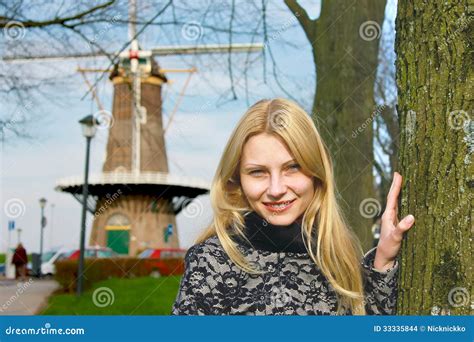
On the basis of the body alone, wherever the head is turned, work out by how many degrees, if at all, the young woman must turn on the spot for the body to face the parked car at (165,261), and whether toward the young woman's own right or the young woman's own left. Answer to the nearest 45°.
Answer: approximately 180°

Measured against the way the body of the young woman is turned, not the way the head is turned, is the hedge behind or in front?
behind

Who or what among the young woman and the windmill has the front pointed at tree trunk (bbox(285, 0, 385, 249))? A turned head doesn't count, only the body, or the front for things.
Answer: the windmill

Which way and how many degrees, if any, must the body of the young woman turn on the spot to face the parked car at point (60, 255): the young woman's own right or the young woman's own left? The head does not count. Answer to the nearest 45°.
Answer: approximately 135° to the young woman's own right

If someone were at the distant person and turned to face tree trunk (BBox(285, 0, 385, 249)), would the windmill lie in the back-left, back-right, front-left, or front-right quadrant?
back-left

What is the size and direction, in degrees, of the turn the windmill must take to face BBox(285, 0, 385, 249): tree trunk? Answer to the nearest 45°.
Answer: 0° — it already faces it

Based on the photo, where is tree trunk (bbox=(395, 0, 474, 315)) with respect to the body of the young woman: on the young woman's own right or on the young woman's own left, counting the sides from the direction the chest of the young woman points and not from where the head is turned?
on the young woman's own left

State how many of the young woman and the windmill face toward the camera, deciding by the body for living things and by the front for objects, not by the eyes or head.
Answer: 2

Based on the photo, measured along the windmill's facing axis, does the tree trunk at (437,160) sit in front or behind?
in front

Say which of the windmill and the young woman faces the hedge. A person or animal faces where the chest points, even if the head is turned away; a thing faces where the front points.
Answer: the windmill

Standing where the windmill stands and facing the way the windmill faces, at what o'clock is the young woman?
The young woman is roughly at 12 o'clock from the windmill.

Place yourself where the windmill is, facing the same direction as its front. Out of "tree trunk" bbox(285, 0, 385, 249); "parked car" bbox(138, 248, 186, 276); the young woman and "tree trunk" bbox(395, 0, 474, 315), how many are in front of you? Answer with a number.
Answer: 4

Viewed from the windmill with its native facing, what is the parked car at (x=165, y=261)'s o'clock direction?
The parked car is roughly at 12 o'clock from the windmill.

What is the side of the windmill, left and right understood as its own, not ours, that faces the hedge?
front
